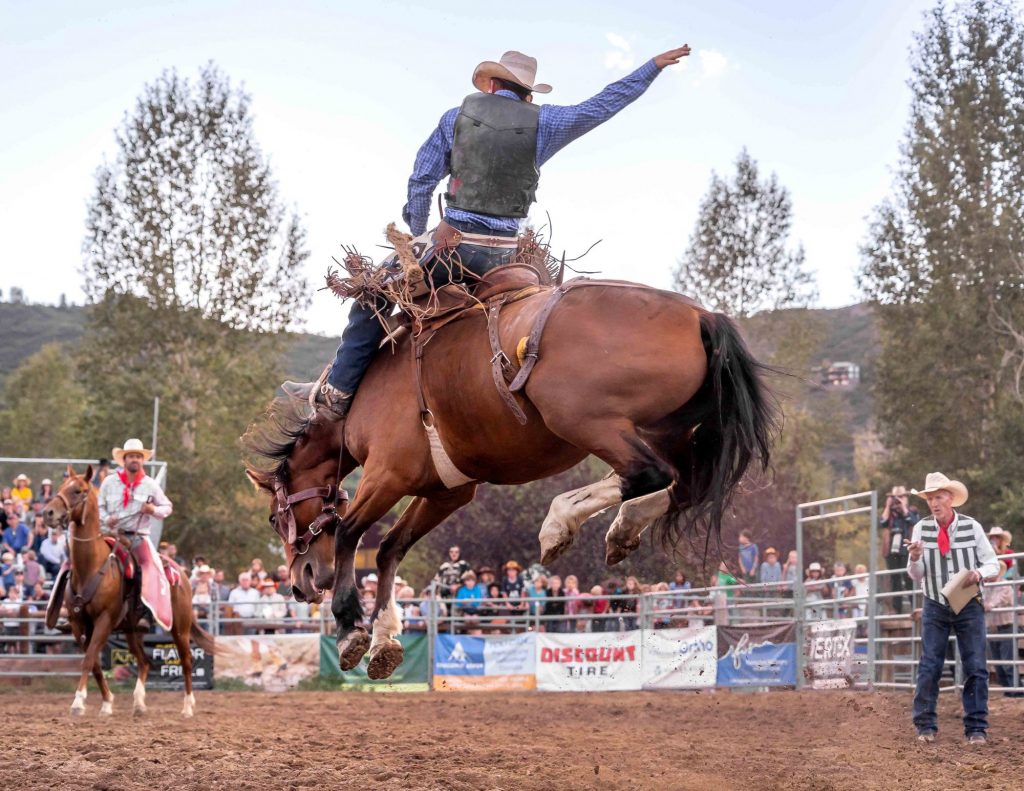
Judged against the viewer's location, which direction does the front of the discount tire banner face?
facing the viewer

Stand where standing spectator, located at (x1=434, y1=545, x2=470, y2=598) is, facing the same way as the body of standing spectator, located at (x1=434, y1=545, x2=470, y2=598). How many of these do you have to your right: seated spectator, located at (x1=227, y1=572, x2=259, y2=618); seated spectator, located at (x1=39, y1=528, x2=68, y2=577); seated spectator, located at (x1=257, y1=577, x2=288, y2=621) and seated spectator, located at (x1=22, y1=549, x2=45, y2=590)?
4

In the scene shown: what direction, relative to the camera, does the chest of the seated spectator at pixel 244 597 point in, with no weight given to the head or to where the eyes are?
toward the camera

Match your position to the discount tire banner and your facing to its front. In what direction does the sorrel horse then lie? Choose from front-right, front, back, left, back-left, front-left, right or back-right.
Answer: front-right

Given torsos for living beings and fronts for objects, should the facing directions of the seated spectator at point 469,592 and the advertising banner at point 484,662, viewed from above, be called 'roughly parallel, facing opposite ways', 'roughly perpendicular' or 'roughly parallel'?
roughly parallel

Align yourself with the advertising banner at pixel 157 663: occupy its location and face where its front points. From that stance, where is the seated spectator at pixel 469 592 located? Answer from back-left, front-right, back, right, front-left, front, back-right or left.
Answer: left

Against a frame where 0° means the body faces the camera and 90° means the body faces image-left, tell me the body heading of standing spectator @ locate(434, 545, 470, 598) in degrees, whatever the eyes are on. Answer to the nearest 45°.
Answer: approximately 0°

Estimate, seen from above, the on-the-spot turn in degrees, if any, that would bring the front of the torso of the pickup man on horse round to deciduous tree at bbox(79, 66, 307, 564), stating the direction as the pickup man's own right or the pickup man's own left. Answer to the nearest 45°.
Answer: approximately 135° to the pickup man's own right

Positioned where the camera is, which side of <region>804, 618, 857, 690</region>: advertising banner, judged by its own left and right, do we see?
front

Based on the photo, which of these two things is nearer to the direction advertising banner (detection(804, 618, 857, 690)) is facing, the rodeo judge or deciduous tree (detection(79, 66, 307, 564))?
the rodeo judge

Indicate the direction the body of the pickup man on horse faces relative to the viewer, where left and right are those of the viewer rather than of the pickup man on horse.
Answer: facing the viewer and to the left of the viewer

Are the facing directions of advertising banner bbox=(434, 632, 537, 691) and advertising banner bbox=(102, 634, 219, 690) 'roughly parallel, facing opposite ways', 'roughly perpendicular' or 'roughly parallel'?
roughly parallel
